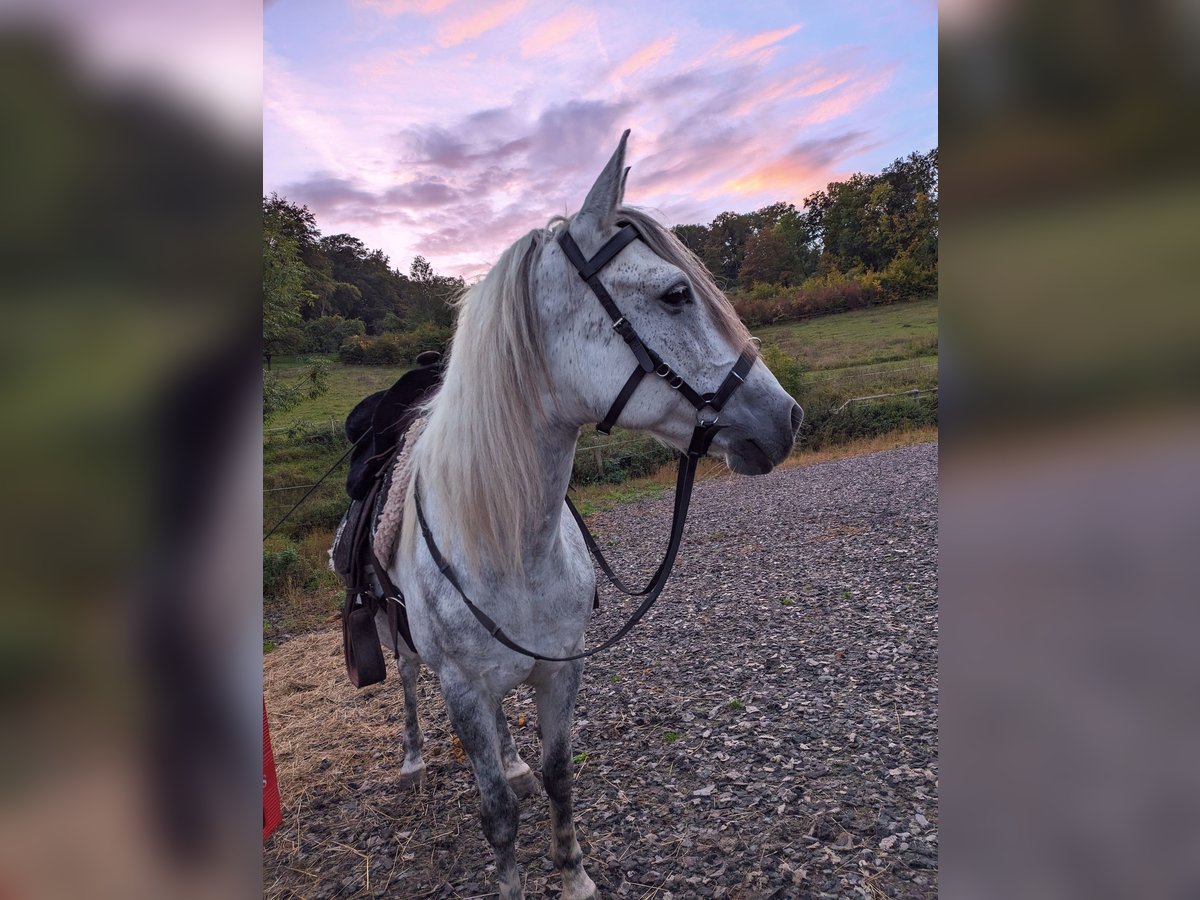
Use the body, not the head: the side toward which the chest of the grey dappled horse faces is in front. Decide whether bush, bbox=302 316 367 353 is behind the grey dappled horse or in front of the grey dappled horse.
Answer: behind

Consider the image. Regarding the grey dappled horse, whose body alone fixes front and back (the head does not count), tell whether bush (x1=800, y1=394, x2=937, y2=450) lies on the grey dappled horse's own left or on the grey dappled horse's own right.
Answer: on the grey dappled horse's own left

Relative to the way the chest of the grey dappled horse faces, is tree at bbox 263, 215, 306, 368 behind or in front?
behind

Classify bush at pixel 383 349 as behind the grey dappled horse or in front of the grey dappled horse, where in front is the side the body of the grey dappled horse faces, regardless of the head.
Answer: behind

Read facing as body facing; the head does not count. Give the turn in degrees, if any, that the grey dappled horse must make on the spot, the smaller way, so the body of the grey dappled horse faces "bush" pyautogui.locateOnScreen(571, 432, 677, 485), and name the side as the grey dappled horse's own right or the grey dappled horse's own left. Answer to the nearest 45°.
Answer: approximately 135° to the grey dappled horse's own left

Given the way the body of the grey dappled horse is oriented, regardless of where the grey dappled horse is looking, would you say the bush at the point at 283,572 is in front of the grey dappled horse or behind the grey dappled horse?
behind

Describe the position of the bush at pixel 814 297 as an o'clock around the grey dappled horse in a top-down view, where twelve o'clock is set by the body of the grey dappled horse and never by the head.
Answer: The bush is roughly at 8 o'clock from the grey dappled horse.

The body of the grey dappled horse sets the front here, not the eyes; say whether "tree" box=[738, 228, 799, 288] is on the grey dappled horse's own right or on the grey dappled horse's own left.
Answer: on the grey dappled horse's own left

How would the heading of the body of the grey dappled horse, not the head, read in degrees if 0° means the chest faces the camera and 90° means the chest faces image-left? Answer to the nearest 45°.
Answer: approximately 315°
